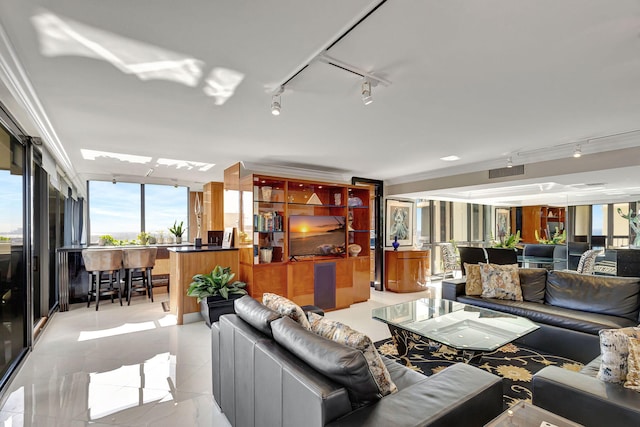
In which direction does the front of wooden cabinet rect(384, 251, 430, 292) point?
toward the camera

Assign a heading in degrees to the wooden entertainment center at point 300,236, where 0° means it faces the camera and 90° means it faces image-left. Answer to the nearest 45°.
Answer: approximately 315°

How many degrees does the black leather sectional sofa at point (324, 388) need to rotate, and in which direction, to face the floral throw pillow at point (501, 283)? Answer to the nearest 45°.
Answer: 0° — it already faces it

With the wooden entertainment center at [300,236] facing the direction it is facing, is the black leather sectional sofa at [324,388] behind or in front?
in front

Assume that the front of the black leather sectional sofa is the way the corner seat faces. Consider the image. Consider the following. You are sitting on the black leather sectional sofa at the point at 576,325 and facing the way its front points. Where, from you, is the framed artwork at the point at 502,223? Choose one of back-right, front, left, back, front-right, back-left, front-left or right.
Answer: back-right

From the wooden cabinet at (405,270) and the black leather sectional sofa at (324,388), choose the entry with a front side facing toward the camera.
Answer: the wooden cabinet

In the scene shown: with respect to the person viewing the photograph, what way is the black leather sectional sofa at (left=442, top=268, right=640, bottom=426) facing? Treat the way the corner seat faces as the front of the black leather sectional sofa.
facing the viewer and to the left of the viewer

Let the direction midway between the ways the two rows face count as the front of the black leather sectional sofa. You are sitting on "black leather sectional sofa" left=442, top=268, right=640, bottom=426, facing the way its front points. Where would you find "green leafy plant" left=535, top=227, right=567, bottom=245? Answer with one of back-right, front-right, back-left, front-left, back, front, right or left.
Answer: back-right

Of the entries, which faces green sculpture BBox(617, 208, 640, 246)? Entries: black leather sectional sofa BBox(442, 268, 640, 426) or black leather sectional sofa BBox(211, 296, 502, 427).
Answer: black leather sectional sofa BBox(211, 296, 502, 427)

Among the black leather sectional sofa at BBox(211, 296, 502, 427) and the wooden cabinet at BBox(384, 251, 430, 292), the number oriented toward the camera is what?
1

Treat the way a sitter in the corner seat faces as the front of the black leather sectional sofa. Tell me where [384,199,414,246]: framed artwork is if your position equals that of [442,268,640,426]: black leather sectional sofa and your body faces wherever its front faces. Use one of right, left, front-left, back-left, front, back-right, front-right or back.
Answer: right

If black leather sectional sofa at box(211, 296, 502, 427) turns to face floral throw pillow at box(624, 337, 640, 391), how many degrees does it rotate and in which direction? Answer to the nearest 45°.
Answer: approximately 45° to its right

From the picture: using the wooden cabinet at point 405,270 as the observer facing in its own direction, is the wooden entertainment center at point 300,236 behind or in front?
in front

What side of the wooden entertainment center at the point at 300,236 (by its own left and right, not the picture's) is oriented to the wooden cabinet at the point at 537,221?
left

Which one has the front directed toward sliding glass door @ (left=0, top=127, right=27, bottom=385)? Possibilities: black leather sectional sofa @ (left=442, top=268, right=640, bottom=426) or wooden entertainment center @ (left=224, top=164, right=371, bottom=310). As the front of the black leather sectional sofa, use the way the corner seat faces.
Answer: the black leather sectional sofa

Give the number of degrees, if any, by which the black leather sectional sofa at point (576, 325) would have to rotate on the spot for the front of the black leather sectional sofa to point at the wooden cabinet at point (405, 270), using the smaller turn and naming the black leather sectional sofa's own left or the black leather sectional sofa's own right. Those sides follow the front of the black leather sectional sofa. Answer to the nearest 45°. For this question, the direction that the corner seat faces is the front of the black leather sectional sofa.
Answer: approximately 90° to the black leather sectional sofa's own right
